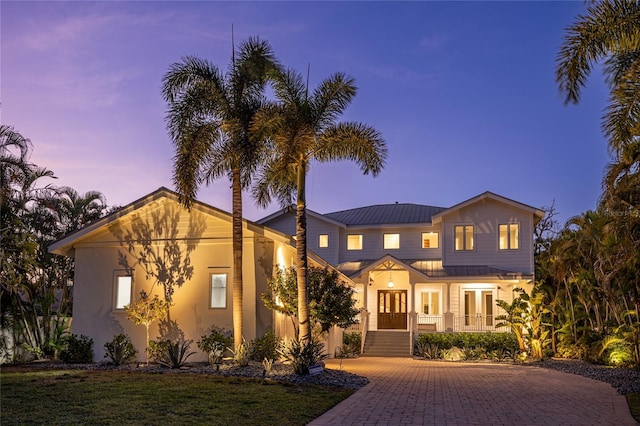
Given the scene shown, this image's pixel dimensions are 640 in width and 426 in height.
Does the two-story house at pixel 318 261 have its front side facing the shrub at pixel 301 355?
yes

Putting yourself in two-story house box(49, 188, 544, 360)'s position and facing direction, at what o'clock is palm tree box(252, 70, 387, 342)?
The palm tree is roughly at 12 o'clock from the two-story house.

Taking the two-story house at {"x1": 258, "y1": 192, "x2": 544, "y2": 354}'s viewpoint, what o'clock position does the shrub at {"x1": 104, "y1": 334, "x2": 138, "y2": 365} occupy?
The shrub is roughly at 1 o'clock from the two-story house.

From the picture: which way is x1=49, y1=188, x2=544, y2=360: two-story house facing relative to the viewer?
toward the camera

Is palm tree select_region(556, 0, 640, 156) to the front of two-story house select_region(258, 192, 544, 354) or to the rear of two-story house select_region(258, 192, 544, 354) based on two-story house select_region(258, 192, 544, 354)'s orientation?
to the front

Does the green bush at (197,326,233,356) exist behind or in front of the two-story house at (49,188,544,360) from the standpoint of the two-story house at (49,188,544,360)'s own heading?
in front

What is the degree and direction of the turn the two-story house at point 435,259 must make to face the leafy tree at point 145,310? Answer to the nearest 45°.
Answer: approximately 45° to its right

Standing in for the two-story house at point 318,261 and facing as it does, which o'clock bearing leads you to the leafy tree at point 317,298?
The leafy tree is roughly at 12 o'clock from the two-story house.

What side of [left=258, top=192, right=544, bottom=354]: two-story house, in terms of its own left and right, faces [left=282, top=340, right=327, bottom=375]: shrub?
front
